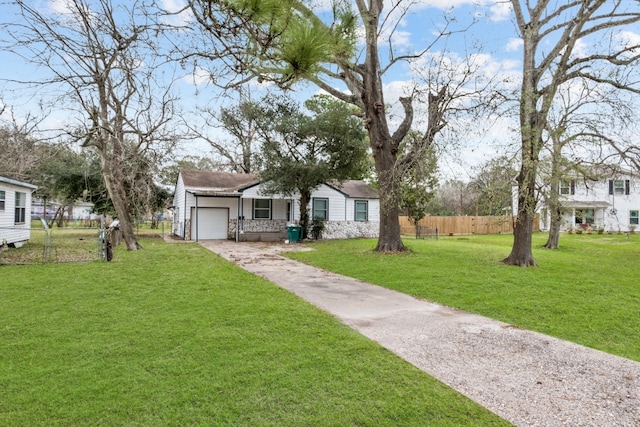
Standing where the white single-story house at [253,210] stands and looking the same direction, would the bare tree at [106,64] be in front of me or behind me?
in front

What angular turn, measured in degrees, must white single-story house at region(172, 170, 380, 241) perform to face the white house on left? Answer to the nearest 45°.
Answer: approximately 45° to its right

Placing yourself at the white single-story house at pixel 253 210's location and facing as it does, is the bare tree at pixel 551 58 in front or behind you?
in front

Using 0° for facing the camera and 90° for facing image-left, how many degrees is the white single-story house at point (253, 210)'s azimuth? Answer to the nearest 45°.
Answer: approximately 0°

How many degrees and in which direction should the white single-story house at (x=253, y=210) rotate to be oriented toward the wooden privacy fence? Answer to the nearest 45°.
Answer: approximately 135° to its left

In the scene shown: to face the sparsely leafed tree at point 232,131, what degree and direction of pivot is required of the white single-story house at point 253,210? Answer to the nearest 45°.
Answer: approximately 180°

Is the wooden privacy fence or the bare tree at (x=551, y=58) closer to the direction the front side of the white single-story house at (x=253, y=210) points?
the bare tree
